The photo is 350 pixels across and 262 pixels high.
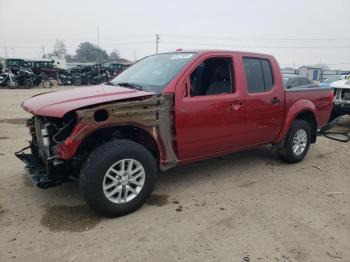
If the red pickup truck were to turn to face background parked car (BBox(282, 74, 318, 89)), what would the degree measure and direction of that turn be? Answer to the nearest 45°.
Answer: approximately 180°

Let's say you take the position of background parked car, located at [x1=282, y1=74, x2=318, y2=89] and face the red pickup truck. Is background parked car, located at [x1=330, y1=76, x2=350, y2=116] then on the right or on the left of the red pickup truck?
left

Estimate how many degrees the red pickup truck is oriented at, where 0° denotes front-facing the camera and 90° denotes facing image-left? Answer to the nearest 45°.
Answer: approximately 45°

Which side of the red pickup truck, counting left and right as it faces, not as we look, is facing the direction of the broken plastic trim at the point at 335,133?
back

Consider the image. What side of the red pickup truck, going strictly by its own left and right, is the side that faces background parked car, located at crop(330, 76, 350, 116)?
back
